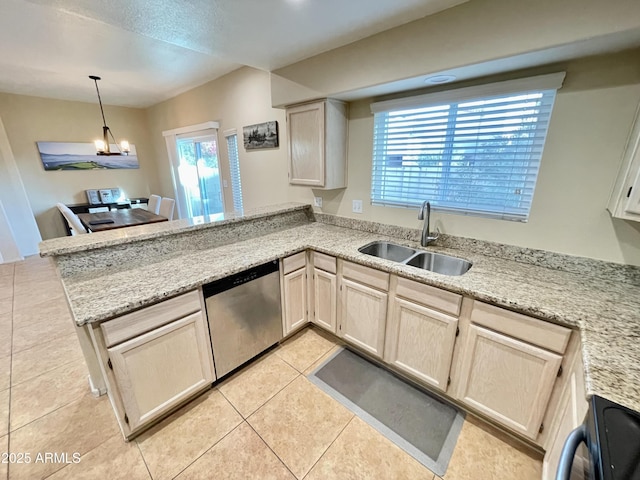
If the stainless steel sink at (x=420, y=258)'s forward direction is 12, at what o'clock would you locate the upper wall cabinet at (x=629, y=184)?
The upper wall cabinet is roughly at 8 o'clock from the stainless steel sink.

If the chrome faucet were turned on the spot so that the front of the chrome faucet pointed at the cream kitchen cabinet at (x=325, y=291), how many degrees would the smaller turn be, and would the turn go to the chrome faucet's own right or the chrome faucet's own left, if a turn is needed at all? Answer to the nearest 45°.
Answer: approximately 45° to the chrome faucet's own right

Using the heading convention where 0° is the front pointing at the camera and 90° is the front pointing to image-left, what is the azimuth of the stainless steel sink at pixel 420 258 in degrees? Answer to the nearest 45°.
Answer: approximately 45°

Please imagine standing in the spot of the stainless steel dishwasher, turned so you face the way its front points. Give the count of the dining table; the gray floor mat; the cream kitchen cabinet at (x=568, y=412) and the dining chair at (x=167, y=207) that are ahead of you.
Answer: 2

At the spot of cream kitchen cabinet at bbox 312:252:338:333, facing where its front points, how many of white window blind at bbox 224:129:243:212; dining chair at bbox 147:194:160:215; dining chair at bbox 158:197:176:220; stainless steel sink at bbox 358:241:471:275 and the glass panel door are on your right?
4

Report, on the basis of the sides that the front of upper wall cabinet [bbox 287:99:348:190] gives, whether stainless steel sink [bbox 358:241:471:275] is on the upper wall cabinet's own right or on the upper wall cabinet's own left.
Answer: on the upper wall cabinet's own left

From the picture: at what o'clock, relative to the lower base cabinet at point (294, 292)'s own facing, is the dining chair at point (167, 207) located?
The dining chair is roughly at 6 o'clock from the lower base cabinet.

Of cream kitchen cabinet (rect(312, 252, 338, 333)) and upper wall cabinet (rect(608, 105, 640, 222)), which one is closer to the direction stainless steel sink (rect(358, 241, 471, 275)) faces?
the cream kitchen cabinet

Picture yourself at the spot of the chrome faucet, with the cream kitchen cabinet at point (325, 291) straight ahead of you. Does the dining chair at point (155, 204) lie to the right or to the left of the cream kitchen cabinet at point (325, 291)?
right

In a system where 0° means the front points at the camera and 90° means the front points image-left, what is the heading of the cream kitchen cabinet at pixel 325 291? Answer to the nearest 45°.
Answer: approximately 45°

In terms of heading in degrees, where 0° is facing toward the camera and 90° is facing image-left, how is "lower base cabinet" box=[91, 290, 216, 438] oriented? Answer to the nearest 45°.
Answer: approximately 315°
